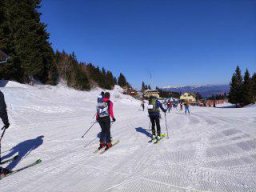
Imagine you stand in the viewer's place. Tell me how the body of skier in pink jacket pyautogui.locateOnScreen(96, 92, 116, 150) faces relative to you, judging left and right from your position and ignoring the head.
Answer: facing away from the viewer and to the right of the viewer

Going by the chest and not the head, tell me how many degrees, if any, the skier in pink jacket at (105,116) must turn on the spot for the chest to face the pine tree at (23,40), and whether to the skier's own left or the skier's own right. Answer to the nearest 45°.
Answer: approximately 90° to the skier's own left
